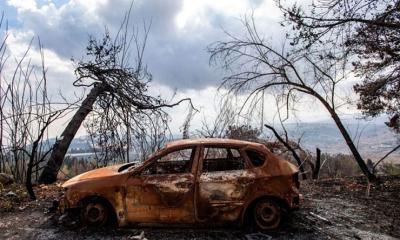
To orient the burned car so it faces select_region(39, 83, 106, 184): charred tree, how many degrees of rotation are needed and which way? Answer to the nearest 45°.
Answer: approximately 45° to its right

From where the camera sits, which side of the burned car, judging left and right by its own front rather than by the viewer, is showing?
left
